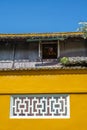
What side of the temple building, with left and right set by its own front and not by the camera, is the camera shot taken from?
front
